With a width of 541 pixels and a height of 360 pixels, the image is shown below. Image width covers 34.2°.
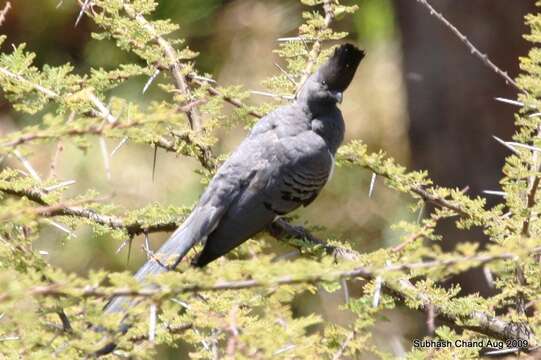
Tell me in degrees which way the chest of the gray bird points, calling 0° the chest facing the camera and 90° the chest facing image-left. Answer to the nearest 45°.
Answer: approximately 225°
